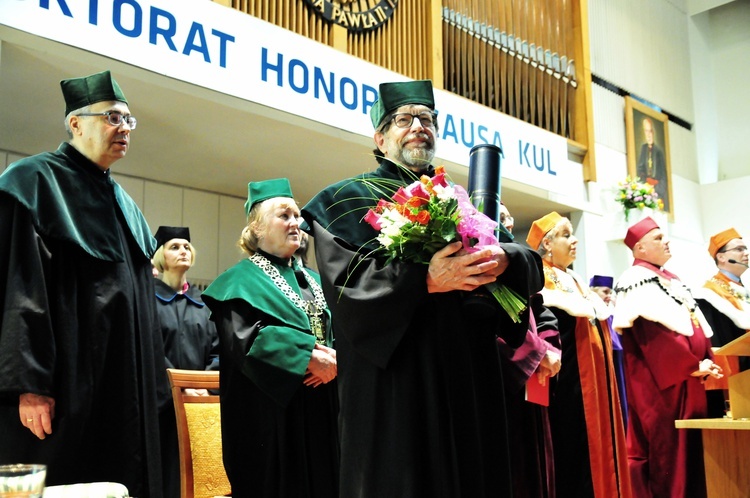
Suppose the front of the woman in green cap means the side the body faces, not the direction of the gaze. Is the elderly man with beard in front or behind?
in front

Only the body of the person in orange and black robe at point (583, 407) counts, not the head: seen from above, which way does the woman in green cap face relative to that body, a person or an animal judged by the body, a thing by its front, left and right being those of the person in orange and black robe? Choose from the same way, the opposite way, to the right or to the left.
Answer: the same way

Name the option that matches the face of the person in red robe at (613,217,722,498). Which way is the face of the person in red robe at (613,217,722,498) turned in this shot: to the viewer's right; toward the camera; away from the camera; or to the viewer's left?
to the viewer's right

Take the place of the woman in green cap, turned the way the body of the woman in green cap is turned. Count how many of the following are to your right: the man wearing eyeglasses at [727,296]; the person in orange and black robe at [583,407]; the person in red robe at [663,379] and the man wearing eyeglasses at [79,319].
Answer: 1

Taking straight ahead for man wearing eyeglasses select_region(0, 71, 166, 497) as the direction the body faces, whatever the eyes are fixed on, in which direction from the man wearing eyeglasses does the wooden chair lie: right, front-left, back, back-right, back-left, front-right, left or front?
left

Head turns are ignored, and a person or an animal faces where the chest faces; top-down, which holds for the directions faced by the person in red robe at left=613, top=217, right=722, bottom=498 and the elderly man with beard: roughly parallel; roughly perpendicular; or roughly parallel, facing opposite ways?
roughly parallel

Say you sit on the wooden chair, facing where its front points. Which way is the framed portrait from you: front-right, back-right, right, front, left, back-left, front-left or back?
left

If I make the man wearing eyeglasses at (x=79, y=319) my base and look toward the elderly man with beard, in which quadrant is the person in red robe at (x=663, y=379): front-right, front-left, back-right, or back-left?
front-left

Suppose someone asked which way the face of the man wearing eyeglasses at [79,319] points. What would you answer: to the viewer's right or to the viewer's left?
to the viewer's right

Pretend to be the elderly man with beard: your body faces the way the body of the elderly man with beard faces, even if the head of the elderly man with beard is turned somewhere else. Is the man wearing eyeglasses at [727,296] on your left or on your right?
on your left

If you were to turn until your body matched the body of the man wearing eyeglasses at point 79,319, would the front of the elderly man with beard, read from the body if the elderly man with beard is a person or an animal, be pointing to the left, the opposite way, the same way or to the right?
the same way
